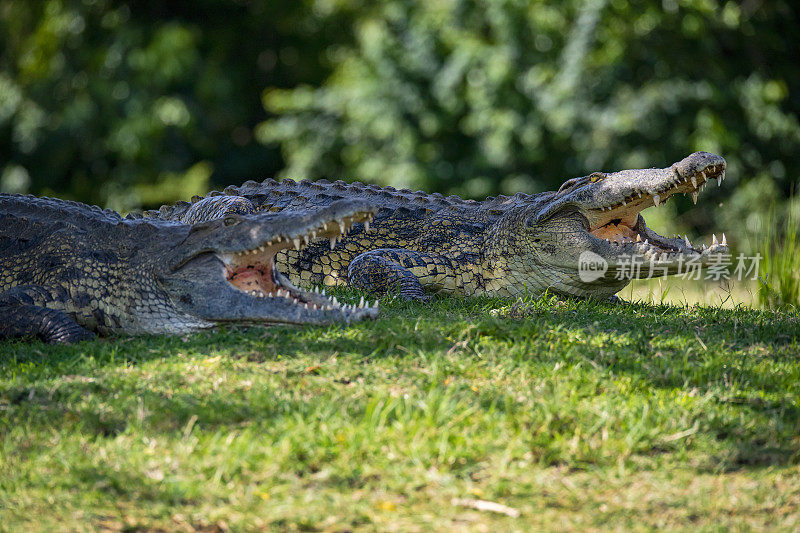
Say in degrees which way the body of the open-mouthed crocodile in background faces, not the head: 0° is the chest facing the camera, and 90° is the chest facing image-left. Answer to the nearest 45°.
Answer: approximately 270°

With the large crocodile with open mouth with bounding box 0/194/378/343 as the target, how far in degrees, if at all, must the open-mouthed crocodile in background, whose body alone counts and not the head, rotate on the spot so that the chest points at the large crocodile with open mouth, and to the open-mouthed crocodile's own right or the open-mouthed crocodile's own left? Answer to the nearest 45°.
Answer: approximately 135° to the open-mouthed crocodile's own right

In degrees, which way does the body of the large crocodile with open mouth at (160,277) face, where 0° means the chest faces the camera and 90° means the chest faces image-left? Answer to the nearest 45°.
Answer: approximately 270°

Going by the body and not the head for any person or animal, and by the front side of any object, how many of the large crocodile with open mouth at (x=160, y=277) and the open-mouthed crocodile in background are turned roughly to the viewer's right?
2
